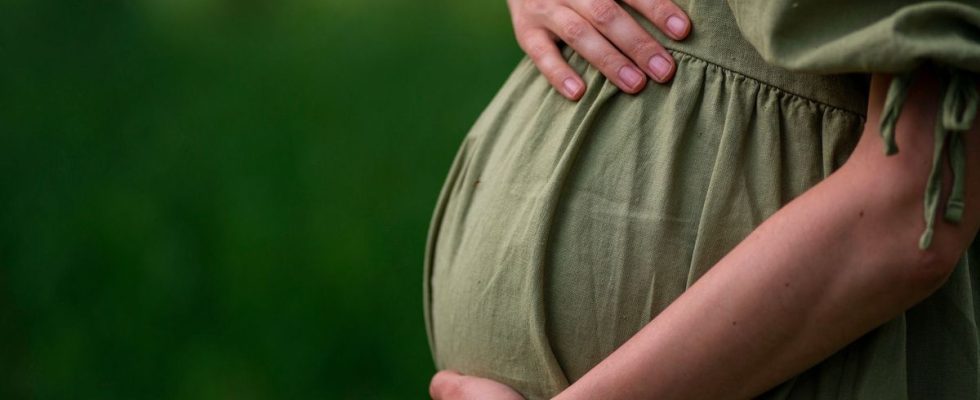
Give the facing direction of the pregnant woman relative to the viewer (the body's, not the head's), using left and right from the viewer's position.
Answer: facing to the left of the viewer
